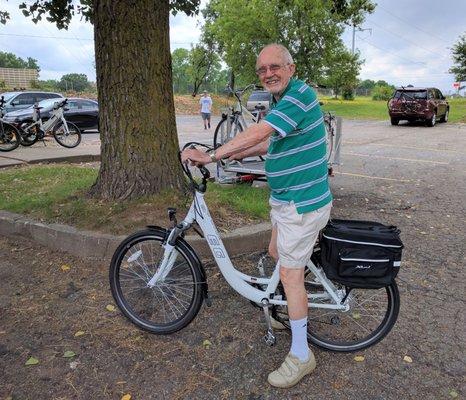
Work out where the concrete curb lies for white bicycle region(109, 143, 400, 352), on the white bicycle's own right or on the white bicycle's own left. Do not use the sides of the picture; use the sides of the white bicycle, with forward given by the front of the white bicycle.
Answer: on the white bicycle's own right

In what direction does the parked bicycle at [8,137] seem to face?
to the viewer's right

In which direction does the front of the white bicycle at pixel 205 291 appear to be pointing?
to the viewer's left

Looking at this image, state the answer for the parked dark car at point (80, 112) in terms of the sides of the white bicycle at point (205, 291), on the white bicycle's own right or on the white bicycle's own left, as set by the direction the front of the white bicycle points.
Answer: on the white bicycle's own right

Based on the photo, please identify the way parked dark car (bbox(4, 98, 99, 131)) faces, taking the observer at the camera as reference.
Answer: facing to the left of the viewer

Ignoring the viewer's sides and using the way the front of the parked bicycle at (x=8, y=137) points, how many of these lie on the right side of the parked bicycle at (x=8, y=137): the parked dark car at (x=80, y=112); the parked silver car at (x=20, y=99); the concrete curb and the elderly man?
2

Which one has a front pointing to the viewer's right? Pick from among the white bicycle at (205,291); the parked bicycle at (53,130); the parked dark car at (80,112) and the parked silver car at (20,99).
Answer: the parked bicycle

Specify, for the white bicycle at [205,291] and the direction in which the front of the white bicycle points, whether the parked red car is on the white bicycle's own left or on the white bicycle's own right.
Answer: on the white bicycle's own right

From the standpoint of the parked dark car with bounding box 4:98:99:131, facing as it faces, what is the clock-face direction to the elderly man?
The elderly man is roughly at 9 o'clock from the parked dark car.

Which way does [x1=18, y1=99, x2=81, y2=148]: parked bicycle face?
to the viewer's right
